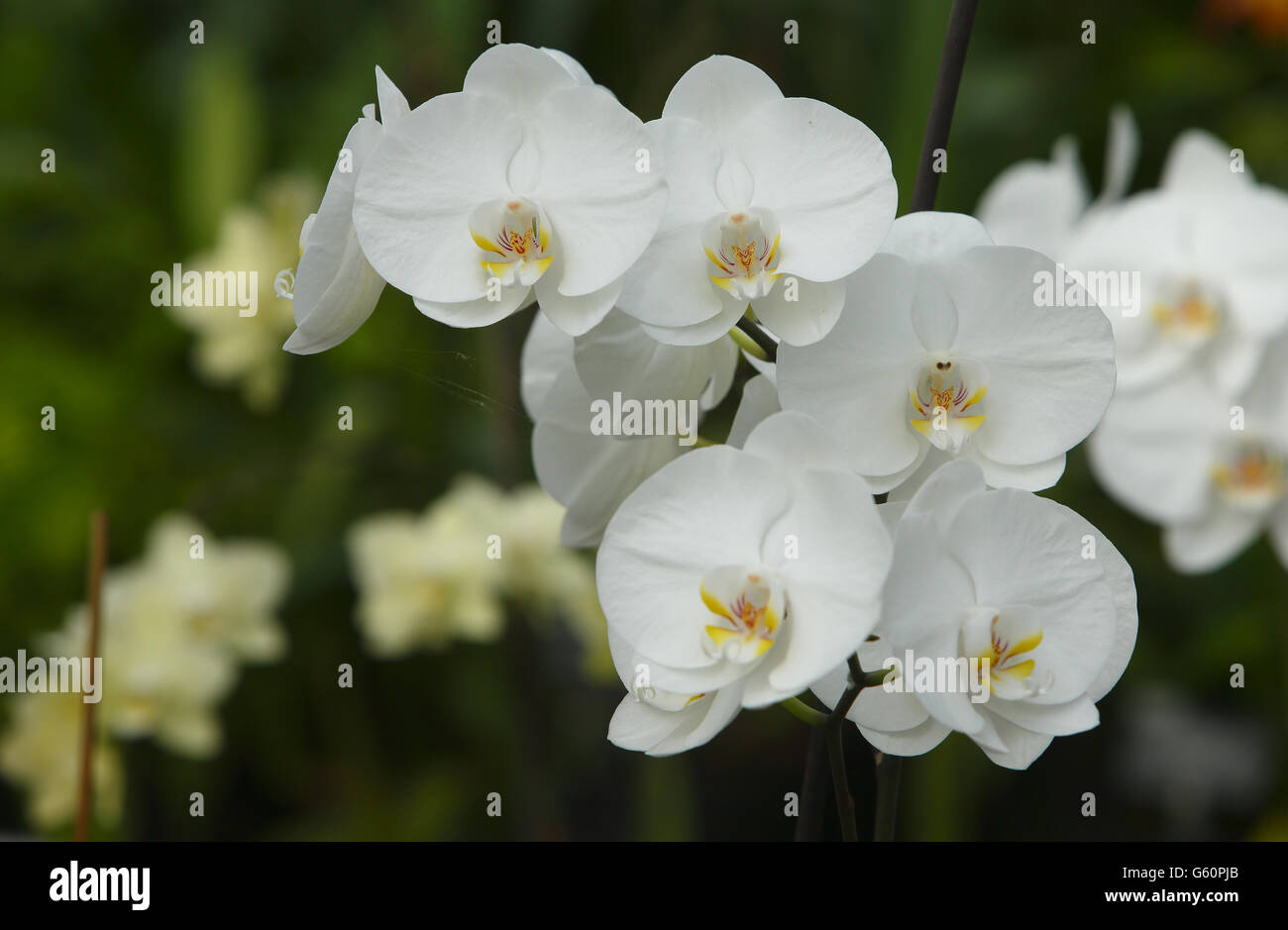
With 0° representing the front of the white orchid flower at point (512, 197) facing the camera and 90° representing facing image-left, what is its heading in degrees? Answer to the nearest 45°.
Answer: approximately 0°

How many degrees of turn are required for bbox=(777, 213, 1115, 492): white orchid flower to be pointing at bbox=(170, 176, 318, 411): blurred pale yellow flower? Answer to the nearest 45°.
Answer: approximately 135° to its right

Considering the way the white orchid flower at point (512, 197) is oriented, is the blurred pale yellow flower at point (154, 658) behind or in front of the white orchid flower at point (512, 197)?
behind

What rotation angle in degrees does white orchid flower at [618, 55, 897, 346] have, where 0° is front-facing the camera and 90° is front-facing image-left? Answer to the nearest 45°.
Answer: approximately 0°

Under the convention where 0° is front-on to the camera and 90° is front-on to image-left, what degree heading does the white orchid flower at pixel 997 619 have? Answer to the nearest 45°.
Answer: approximately 315°

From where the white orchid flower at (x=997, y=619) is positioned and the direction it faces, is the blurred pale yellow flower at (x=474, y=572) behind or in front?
behind
